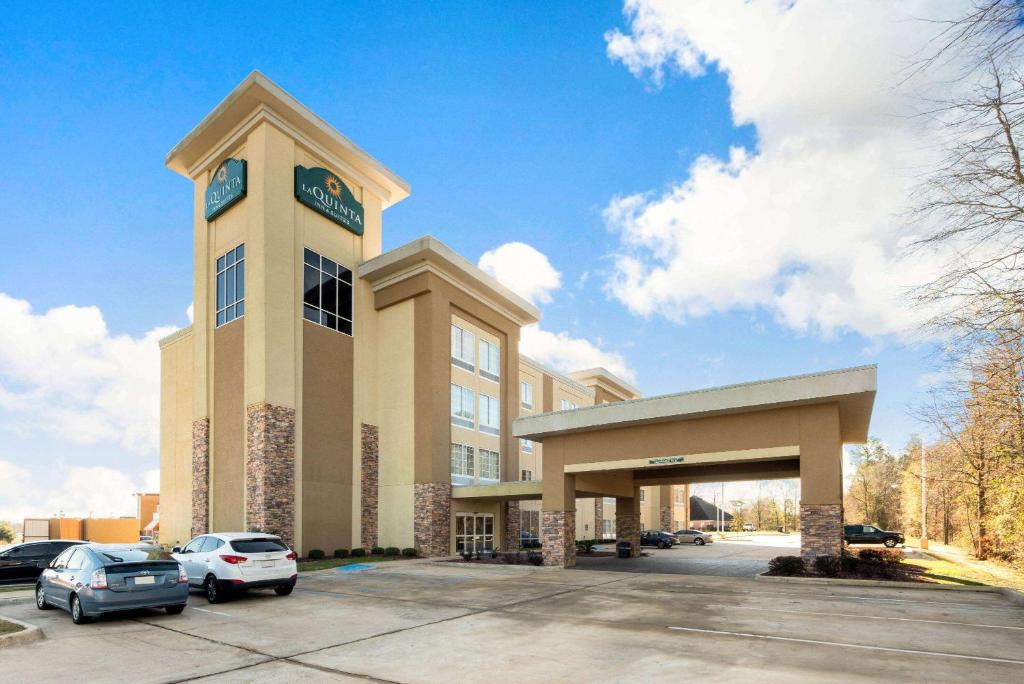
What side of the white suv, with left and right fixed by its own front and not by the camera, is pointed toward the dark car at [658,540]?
right

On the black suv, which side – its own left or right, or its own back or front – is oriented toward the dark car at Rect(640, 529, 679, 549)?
back

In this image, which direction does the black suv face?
to the viewer's right

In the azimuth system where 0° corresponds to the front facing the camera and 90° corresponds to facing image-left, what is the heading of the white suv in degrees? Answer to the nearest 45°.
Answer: approximately 135°

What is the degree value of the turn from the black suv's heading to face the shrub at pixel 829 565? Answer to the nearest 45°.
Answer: approximately 90° to its right

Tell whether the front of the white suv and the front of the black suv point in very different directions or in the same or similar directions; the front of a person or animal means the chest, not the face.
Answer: very different directions
